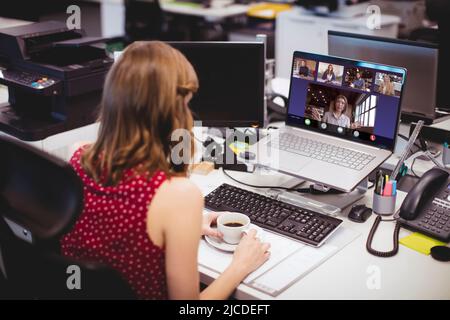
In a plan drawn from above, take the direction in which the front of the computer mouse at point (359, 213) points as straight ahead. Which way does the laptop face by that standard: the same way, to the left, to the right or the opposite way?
the opposite way

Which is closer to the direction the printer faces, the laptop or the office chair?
the office chair

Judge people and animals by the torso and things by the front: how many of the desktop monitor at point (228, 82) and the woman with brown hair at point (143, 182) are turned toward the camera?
1

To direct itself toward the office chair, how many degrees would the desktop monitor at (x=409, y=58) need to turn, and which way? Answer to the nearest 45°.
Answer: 0° — it already faces it

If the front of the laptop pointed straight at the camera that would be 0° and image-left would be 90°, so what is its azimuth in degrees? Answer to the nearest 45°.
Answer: approximately 45°

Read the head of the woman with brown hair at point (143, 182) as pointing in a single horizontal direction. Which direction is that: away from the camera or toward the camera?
away from the camera
